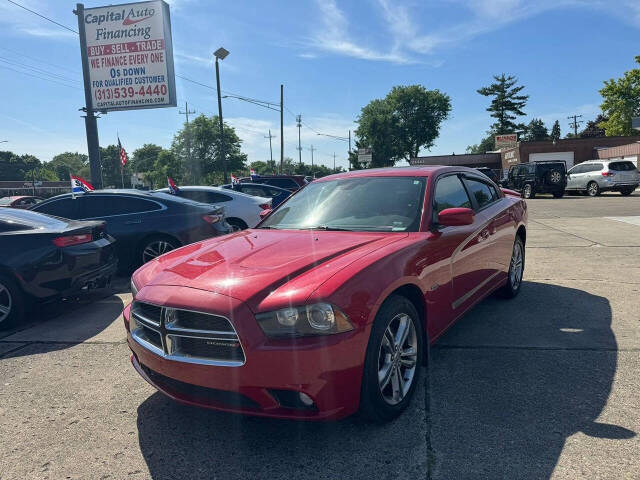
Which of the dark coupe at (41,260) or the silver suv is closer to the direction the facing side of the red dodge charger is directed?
the dark coupe

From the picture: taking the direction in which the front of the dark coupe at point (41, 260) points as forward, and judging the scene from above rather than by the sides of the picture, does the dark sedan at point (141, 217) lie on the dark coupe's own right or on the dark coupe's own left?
on the dark coupe's own right

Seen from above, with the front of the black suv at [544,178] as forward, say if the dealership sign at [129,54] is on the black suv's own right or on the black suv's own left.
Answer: on the black suv's own left

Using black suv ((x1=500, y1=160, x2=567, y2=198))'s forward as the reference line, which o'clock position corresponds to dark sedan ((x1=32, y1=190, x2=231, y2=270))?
The dark sedan is roughly at 8 o'clock from the black suv.

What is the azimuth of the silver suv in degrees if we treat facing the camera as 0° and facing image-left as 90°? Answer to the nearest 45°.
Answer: approximately 135°

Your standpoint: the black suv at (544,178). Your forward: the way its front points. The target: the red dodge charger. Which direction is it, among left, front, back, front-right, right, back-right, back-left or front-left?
back-left

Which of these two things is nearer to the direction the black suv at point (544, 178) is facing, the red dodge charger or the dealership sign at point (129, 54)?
the dealership sign

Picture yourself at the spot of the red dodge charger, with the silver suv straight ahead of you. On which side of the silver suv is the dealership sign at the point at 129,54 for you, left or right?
left

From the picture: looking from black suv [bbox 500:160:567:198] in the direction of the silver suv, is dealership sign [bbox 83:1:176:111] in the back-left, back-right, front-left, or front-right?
back-right

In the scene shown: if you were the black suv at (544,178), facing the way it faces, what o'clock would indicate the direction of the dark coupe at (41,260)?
The dark coupe is roughly at 8 o'clock from the black suv.

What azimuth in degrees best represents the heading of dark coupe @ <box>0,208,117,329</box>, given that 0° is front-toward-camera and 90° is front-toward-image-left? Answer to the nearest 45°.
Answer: approximately 135°
